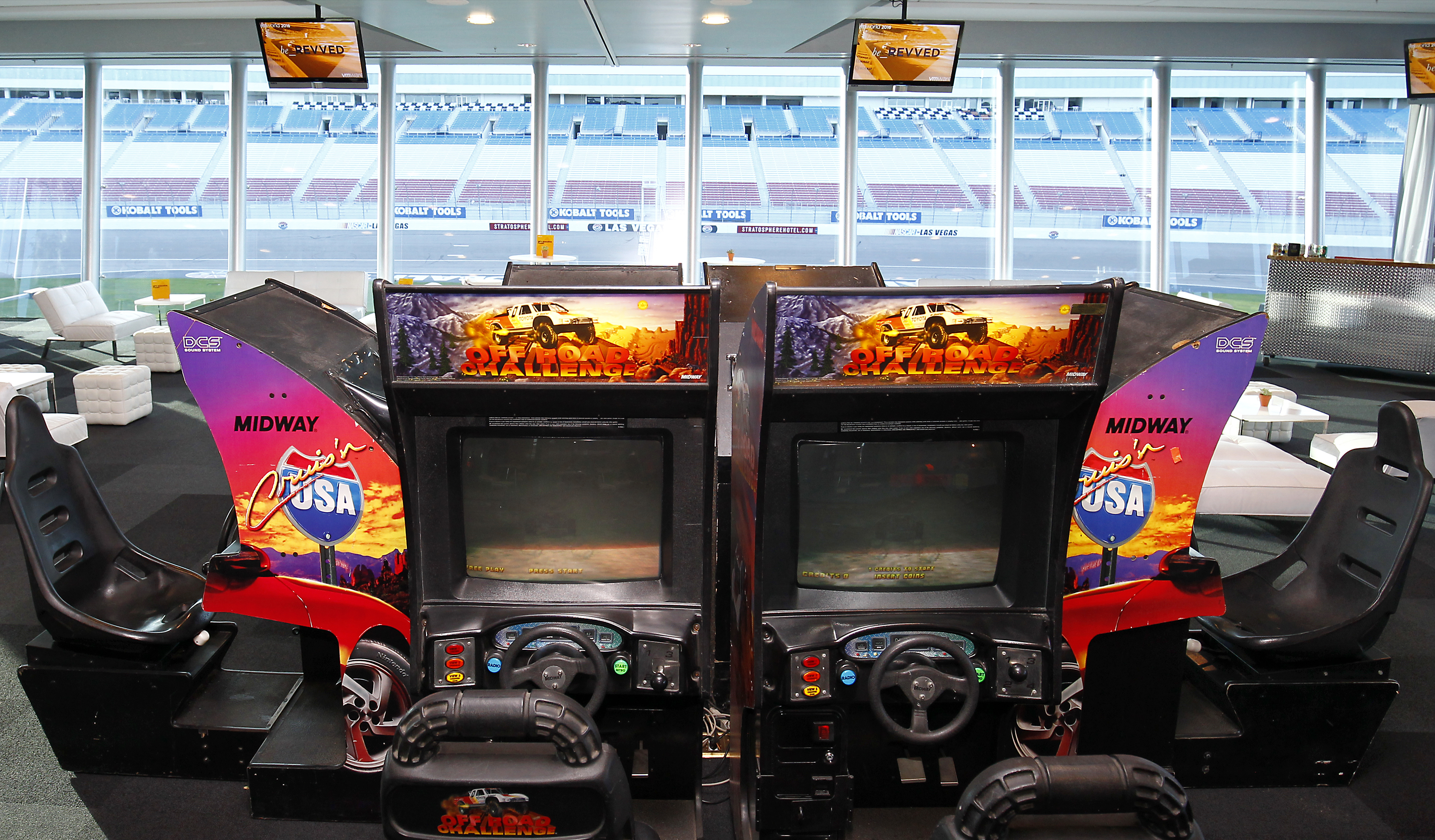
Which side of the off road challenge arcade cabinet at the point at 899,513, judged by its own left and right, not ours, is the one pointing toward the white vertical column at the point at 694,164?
back

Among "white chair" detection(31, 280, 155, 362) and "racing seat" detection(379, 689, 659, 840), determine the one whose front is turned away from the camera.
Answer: the racing seat

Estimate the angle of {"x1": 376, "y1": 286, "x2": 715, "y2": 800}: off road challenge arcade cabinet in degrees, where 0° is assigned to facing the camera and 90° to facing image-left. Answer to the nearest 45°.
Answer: approximately 0°

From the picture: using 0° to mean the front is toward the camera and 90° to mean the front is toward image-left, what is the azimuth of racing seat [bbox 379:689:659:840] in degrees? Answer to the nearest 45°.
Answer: approximately 180°
